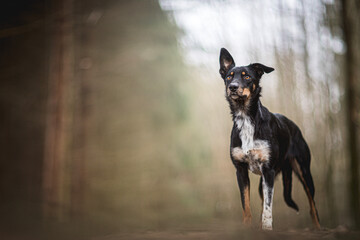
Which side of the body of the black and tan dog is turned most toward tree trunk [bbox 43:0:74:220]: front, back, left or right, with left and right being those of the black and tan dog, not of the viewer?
right

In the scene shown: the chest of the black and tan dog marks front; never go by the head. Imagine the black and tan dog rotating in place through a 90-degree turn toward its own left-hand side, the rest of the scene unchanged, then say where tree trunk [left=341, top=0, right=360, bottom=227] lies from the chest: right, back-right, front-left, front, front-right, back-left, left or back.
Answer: left

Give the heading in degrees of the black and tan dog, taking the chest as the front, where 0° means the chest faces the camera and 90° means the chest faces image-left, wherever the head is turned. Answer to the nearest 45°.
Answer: approximately 45°
